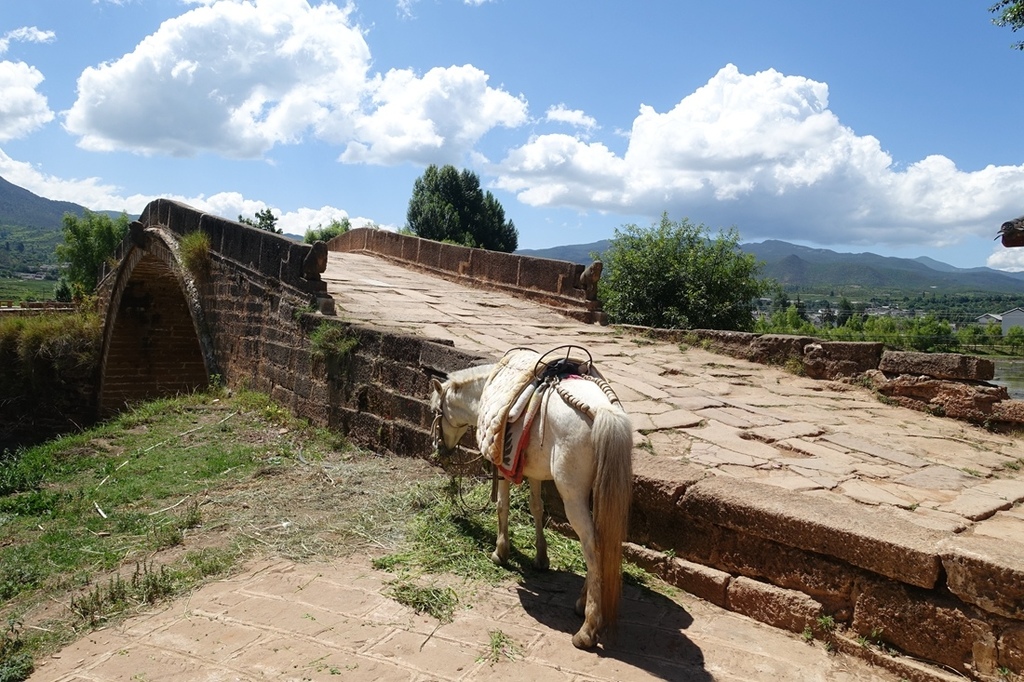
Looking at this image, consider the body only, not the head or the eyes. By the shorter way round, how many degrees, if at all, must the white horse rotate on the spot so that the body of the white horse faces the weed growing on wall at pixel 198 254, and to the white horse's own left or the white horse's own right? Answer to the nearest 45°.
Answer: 0° — it already faces it

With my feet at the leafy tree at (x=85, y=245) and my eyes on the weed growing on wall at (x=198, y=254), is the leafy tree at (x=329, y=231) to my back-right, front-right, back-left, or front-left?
front-left

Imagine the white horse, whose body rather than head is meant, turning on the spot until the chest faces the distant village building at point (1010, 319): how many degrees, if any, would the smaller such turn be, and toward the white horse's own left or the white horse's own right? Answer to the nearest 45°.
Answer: approximately 90° to the white horse's own right

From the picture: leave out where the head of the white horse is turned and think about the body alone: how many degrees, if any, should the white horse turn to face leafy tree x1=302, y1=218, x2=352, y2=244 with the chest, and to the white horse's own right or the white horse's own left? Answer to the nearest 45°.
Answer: approximately 45° to the white horse's own right

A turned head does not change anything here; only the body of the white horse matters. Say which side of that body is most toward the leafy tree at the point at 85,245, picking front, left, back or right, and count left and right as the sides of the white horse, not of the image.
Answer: front

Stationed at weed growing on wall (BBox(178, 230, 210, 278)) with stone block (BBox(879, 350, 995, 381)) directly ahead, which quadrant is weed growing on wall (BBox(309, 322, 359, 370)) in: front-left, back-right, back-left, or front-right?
front-right

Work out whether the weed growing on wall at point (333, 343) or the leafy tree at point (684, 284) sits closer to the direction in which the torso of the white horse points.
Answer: the weed growing on wall

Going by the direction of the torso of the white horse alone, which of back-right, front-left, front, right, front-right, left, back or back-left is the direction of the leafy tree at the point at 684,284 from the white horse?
front-right

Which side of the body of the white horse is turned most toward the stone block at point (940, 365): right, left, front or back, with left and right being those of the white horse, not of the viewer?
right

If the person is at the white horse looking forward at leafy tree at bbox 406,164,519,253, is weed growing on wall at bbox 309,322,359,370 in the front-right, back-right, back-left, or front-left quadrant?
front-left

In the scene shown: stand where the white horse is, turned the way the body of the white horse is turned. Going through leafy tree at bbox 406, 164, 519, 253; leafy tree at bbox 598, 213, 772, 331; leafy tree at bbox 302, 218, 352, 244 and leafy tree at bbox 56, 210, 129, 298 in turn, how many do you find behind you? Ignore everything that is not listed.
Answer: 0

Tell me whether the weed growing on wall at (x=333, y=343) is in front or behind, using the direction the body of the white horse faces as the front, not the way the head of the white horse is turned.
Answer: in front

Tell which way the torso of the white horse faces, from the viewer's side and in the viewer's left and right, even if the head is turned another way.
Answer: facing away from the viewer and to the left of the viewer
